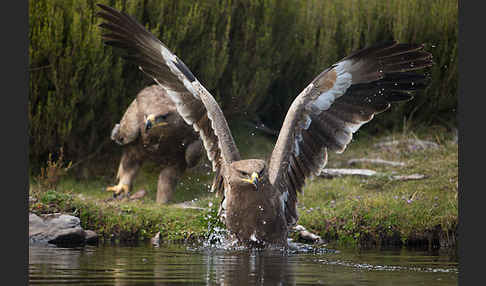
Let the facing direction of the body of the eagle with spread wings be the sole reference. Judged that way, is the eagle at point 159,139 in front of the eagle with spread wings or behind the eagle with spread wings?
behind

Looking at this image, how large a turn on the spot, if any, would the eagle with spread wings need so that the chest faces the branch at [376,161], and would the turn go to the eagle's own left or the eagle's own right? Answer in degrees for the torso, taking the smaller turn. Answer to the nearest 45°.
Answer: approximately 180°

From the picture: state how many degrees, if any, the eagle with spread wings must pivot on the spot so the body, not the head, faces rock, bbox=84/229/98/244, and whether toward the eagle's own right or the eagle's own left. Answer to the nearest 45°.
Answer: approximately 90° to the eagle's own right

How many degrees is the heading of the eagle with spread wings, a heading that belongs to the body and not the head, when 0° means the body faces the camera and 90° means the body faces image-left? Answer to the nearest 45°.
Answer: approximately 0°

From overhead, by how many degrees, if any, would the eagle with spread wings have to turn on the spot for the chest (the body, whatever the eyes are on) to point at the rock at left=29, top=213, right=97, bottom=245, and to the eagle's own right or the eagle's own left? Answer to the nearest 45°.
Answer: approximately 90° to the eagle's own right
